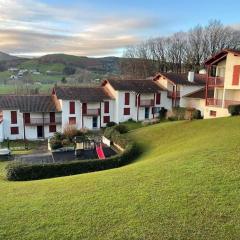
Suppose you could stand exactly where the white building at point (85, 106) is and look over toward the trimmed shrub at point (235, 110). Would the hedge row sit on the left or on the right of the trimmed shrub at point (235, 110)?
right

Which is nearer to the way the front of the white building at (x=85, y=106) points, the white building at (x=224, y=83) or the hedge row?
the hedge row

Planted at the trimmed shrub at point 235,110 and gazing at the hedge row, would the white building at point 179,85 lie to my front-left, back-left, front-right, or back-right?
back-right

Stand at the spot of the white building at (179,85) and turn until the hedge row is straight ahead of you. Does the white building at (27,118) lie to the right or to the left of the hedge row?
right

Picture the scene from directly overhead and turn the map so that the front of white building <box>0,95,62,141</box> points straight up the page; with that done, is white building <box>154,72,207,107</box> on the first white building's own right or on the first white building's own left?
on the first white building's own left

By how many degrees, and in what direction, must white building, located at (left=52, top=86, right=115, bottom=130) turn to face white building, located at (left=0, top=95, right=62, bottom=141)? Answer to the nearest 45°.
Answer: approximately 90° to its right

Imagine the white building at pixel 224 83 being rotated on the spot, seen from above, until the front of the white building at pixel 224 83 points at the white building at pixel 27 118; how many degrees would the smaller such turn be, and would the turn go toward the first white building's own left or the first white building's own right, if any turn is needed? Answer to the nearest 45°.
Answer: approximately 45° to the first white building's own right

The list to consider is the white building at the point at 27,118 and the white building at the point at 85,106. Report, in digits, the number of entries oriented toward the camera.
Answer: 2

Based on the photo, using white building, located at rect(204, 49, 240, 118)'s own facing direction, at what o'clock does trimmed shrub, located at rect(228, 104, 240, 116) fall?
The trimmed shrub is roughly at 10 o'clock from the white building.

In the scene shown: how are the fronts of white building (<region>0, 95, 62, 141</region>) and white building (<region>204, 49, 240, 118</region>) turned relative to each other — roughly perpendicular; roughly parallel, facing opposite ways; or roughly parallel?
roughly perpendicular

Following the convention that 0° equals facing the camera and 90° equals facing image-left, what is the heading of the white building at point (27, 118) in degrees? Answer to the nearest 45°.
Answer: approximately 0°
